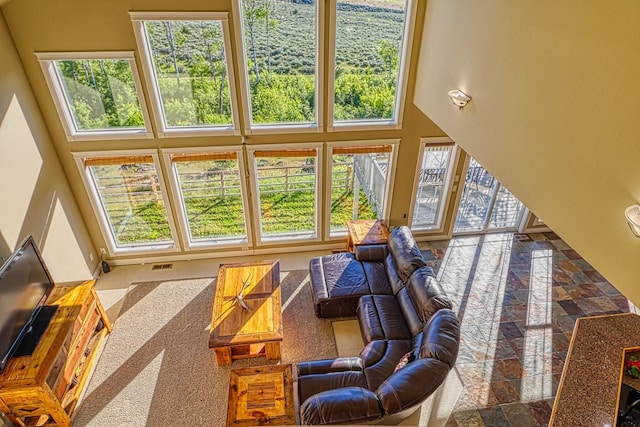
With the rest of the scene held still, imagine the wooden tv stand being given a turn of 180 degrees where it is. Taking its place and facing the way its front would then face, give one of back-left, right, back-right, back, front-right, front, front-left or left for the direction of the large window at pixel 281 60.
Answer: back-right

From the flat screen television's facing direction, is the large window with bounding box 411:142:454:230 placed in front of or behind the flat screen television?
in front

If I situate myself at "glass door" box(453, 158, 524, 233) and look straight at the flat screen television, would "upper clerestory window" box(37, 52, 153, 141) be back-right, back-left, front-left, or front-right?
front-right

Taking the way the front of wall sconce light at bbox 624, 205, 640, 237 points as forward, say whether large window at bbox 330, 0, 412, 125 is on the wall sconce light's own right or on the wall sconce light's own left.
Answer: on the wall sconce light's own right

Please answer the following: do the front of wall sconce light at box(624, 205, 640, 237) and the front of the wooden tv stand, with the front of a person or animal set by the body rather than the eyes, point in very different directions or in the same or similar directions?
very different directions

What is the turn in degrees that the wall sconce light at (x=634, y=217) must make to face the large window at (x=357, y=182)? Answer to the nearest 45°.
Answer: approximately 90° to its right

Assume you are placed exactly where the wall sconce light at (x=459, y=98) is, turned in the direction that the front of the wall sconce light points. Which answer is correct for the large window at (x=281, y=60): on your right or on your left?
on your right

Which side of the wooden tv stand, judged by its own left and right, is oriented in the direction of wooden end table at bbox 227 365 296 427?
front

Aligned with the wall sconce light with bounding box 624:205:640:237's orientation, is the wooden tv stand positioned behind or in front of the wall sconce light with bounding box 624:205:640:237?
in front

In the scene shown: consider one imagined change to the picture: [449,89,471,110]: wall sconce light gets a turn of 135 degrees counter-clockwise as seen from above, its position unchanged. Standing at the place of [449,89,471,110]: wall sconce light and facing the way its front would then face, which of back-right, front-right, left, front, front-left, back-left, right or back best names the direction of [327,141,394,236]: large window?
back-left

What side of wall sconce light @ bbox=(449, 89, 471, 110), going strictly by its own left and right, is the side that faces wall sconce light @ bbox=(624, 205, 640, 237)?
left

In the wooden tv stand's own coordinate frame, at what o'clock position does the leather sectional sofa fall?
The leather sectional sofa is roughly at 12 o'clock from the wooden tv stand.

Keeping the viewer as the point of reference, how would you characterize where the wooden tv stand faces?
facing the viewer and to the right of the viewer
